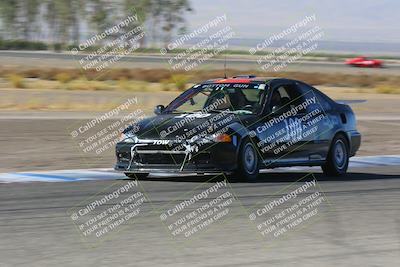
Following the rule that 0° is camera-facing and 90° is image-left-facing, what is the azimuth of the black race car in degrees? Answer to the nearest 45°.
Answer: approximately 45°
